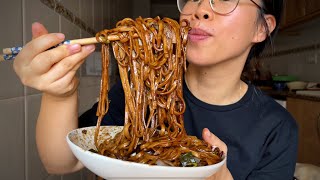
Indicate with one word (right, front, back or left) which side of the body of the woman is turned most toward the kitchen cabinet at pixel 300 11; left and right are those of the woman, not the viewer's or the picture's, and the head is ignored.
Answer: back

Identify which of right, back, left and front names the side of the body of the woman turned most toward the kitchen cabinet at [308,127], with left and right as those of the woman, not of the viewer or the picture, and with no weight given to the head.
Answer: back

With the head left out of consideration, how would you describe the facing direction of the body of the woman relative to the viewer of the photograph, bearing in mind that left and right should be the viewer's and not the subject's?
facing the viewer and to the left of the viewer

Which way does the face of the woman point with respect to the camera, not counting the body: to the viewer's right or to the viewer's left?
to the viewer's left
